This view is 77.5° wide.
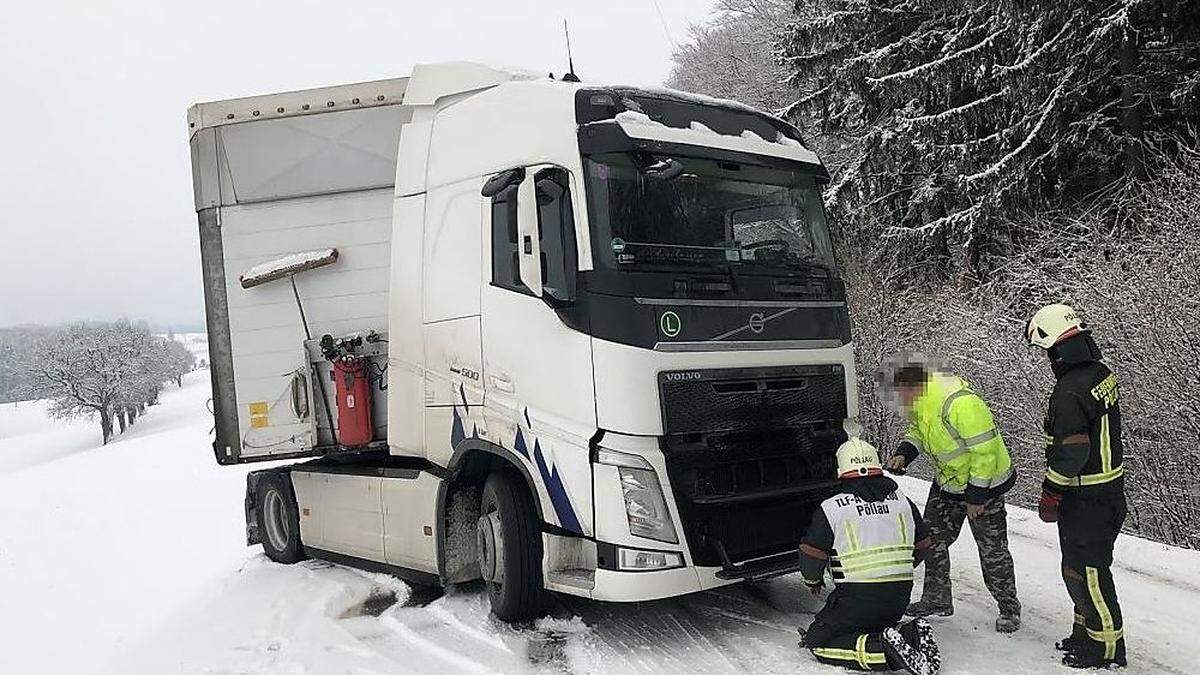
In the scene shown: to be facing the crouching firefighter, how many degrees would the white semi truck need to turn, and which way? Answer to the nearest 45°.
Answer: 0° — it already faces them

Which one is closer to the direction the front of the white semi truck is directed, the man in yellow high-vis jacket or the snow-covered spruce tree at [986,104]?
the man in yellow high-vis jacket

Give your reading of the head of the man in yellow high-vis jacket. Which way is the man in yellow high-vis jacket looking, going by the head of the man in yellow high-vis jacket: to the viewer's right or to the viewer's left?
to the viewer's left

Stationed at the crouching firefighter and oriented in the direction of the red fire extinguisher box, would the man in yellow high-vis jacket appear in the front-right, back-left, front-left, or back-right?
back-right

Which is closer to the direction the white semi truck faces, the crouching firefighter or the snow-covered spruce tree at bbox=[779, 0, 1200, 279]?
the crouching firefighter

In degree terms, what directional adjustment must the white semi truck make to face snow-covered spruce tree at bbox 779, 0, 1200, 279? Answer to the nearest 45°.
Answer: approximately 90° to its left

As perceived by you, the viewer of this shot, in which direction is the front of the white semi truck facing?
facing the viewer and to the right of the viewer

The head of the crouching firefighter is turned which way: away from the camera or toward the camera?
away from the camera

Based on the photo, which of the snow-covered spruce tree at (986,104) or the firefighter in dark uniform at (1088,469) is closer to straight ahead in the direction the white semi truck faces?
the firefighter in dark uniform

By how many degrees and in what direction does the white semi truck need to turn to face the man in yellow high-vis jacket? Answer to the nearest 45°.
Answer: approximately 45° to its left

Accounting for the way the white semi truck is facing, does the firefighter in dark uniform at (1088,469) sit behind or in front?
in front
